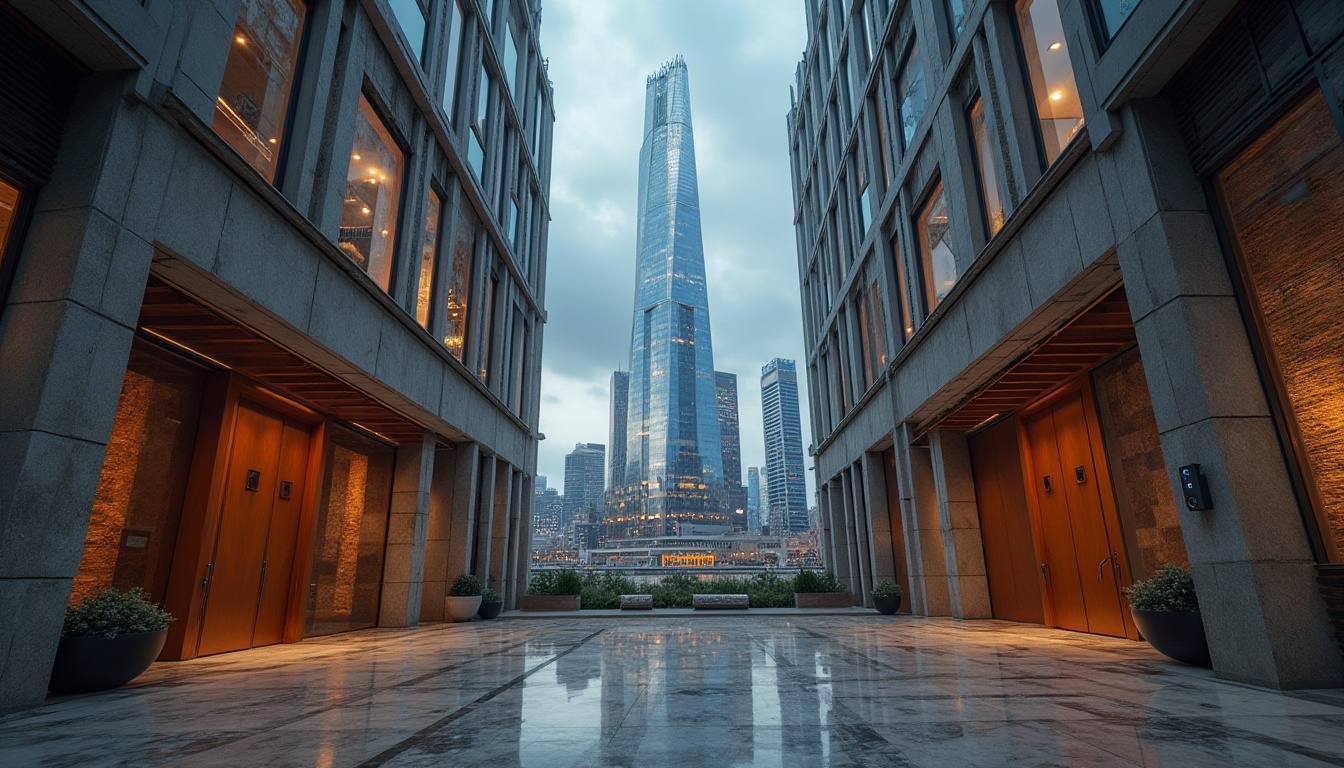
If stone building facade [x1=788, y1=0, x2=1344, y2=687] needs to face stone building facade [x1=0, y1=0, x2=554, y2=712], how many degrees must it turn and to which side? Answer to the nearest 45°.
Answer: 0° — it already faces it

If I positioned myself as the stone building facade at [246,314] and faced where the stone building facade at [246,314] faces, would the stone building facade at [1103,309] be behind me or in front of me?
in front

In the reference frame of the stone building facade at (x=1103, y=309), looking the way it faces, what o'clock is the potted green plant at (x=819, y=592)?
The potted green plant is roughly at 3 o'clock from the stone building facade.

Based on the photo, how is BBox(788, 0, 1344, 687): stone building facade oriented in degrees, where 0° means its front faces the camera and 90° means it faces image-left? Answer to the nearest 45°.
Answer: approximately 45°

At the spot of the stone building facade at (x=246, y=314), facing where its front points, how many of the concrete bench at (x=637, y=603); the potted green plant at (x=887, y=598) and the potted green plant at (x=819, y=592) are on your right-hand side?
0

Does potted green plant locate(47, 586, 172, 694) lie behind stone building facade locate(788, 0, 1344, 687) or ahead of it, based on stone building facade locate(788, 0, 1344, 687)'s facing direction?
ahead

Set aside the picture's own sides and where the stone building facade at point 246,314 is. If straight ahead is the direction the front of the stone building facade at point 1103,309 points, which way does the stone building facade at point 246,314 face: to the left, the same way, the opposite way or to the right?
the opposite way

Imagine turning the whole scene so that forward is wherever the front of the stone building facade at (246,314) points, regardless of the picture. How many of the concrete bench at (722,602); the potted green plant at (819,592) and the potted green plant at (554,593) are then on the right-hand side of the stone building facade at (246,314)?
0

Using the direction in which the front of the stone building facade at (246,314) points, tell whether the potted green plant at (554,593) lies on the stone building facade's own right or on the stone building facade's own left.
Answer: on the stone building facade's own left

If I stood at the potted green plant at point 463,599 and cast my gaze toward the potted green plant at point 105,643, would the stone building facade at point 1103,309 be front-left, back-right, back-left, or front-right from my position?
front-left

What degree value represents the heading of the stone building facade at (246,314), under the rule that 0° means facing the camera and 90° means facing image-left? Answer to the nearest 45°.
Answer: approximately 315°

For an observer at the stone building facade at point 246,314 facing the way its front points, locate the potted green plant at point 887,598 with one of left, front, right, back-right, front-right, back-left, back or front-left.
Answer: front-left

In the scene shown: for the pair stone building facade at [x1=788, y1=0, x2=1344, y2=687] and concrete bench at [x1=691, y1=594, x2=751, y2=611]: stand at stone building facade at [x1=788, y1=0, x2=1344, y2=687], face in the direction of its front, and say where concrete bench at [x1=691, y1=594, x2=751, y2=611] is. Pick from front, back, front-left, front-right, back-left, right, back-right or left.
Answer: right

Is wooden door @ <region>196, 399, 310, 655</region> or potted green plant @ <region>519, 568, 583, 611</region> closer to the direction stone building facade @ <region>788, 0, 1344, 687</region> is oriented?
the wooden door

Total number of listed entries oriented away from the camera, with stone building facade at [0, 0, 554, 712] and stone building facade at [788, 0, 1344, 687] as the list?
0

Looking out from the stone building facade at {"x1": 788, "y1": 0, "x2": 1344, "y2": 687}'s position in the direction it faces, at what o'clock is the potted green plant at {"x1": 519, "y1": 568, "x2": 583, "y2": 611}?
The potted green plant is roughly at 2 o'clock from the stone building facade.

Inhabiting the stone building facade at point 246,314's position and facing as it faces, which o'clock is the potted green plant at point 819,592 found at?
The potted green plant is roughly at 10 o'clock from the stone building facade.
